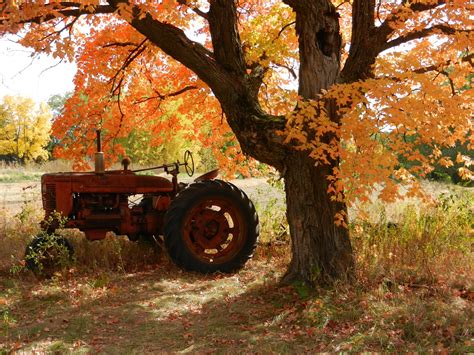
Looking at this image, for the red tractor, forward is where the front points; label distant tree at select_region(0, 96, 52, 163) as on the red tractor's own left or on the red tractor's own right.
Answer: on the red tractor's own right

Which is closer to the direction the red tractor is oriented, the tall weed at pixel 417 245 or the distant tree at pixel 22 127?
the distant tree

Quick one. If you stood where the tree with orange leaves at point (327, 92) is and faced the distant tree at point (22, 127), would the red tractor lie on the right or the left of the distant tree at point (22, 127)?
left

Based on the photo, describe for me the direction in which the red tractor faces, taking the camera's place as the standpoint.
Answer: facing to the left of the viewer

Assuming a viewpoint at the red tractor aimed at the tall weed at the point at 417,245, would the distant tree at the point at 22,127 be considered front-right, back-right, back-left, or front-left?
back-left

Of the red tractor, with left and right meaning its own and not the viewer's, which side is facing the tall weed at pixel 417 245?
back
